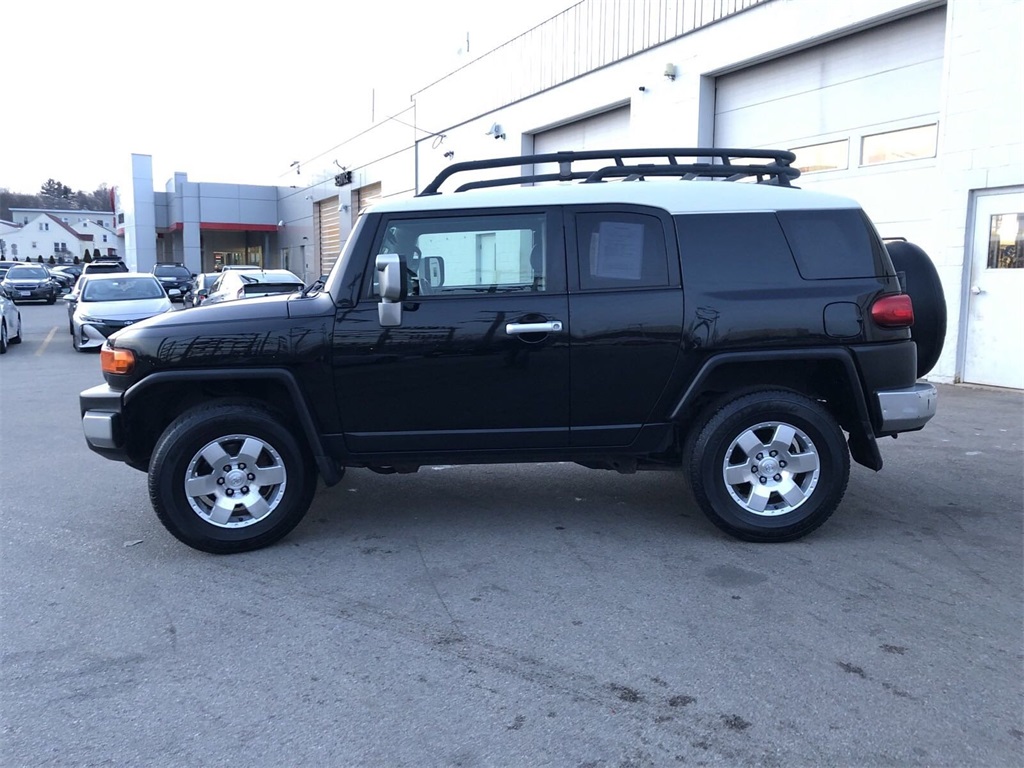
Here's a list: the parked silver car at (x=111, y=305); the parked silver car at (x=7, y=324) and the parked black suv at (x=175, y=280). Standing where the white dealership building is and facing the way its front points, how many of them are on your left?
0

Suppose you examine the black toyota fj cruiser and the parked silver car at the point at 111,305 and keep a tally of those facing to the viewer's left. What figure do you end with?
1

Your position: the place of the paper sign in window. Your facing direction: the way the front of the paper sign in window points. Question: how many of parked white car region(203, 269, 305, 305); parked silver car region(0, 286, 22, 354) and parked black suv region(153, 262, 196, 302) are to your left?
0

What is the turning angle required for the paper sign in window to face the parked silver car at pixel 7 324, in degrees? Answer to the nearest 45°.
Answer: approximately 135° to its right

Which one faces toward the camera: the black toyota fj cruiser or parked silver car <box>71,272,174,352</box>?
the parked silver car

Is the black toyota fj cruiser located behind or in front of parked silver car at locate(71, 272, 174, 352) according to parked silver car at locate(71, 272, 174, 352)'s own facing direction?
in front

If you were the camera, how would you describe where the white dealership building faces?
facing the viewer and to the left of the viewer

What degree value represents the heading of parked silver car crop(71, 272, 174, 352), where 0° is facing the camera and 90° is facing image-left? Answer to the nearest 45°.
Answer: approximately 0°

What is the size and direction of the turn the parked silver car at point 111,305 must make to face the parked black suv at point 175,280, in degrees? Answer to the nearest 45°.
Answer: approximately 180°

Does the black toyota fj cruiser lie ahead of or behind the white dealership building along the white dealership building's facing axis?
ahead

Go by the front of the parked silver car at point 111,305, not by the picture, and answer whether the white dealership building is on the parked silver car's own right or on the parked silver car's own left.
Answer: on the parked silver car's own left

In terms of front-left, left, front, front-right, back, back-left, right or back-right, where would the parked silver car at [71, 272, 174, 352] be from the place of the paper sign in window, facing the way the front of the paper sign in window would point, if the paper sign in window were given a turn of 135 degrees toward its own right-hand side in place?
front

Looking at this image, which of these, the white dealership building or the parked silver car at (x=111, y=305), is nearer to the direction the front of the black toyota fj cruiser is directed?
the parked silver car

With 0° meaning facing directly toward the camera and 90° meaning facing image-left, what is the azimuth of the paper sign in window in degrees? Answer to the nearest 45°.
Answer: approximately 0°

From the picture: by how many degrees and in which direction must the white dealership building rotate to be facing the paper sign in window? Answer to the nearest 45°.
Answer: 0° — it already faces it

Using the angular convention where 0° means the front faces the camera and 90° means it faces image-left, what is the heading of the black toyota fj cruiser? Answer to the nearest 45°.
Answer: approximately 90°

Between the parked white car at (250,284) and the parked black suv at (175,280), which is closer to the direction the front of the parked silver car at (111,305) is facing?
the parked white car

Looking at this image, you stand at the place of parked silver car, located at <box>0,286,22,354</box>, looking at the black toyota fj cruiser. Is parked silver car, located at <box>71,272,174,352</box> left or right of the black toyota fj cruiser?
left
